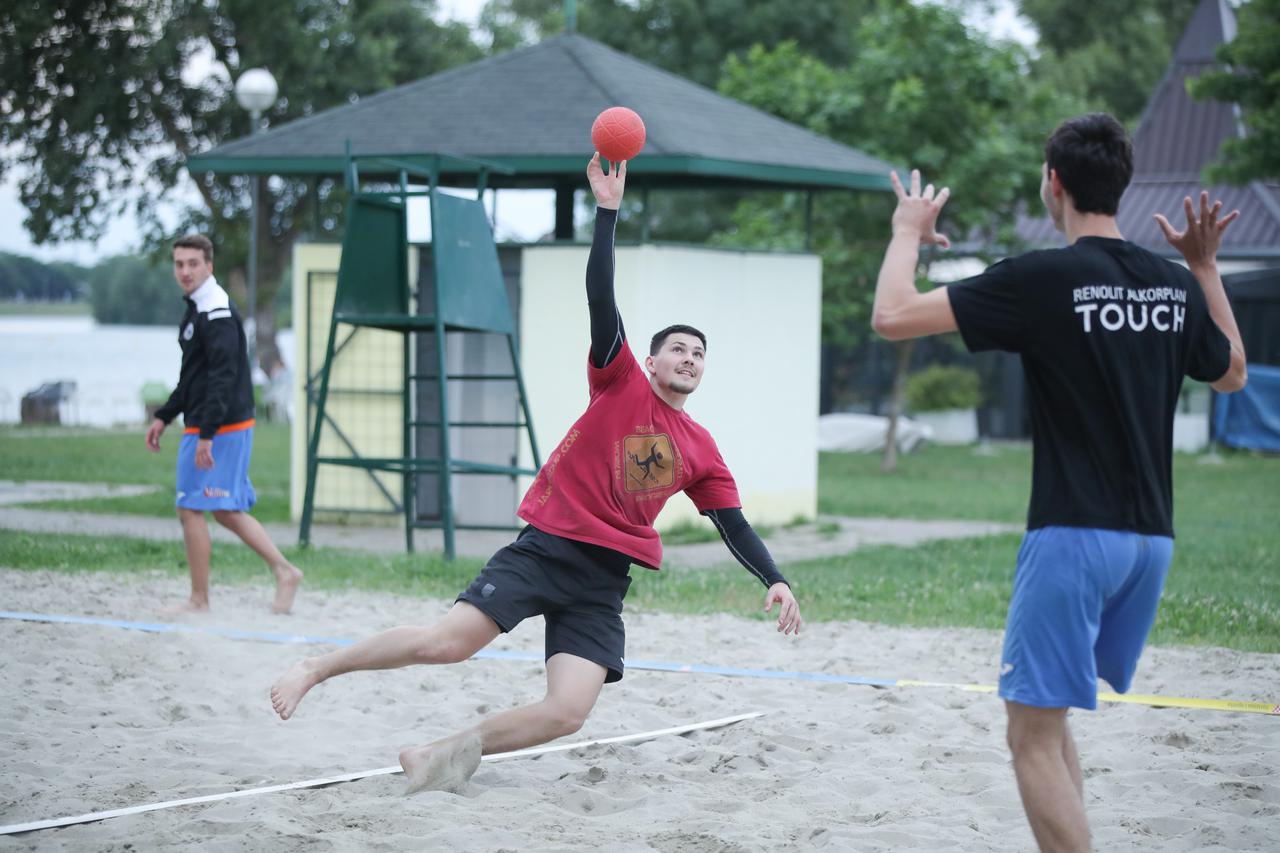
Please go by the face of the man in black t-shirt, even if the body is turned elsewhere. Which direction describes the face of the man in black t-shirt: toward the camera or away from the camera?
away from the camera

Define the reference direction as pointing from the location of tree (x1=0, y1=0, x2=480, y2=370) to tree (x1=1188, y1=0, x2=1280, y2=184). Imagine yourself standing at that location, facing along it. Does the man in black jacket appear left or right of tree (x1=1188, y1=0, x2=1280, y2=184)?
right

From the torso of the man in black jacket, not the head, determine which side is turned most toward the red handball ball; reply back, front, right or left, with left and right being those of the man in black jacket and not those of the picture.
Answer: left

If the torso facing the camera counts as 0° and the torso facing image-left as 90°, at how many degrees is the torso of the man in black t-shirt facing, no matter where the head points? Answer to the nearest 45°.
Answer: approximately 135°
